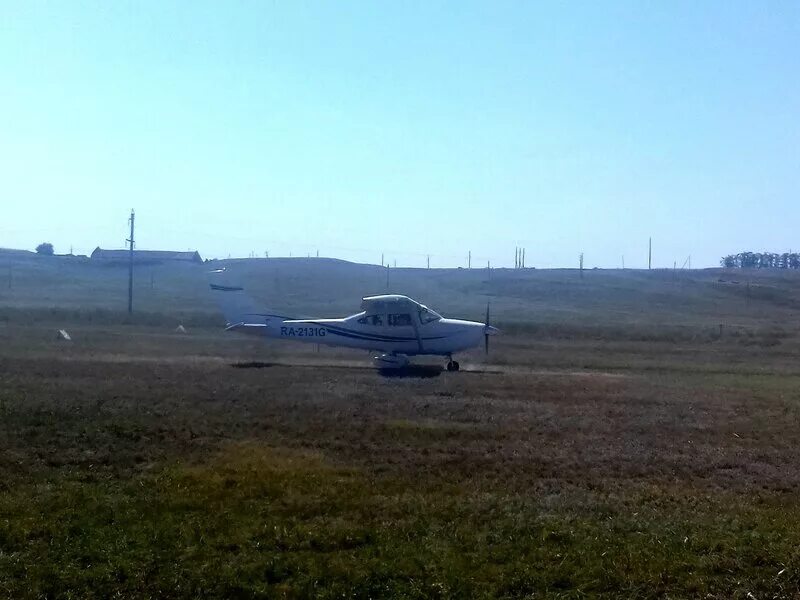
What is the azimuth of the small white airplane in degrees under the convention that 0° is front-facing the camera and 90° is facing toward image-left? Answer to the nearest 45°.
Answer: approximately 270°
